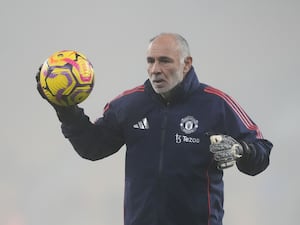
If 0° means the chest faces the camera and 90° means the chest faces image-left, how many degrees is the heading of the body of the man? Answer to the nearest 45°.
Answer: approximately 0°
